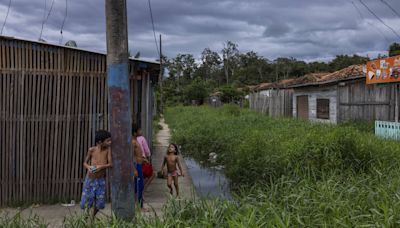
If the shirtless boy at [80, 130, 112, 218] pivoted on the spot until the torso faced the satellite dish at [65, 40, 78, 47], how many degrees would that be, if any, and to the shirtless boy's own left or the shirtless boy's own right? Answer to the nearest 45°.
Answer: approximately 180°

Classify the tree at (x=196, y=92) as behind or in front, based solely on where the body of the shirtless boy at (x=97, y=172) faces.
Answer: behind

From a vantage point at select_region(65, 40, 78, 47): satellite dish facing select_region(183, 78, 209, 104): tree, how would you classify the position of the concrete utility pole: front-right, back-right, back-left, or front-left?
back-right

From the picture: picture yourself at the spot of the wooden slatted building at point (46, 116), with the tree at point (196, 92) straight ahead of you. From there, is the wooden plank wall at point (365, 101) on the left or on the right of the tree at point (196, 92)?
right

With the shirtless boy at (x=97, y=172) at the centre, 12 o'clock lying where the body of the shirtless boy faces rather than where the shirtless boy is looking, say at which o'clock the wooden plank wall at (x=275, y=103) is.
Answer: The wooden plank wall is roughly at 7 o'clock from the shirtless boy.

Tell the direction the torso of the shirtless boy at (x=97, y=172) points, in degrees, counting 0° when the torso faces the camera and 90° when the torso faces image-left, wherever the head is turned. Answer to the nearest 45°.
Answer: approximately 0°

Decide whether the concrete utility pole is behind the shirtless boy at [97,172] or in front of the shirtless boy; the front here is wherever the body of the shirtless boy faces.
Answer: in front
